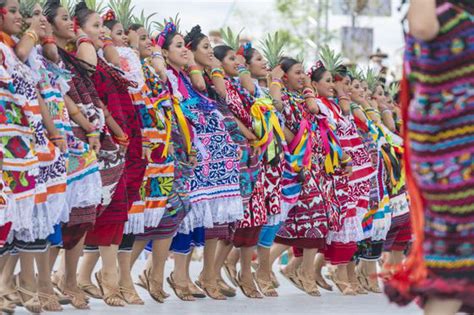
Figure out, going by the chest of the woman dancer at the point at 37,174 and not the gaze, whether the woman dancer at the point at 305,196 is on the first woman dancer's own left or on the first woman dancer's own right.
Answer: on the first woman dancer's own left

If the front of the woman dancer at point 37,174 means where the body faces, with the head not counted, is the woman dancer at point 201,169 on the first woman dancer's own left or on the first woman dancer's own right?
on the first woman dancer's own left
